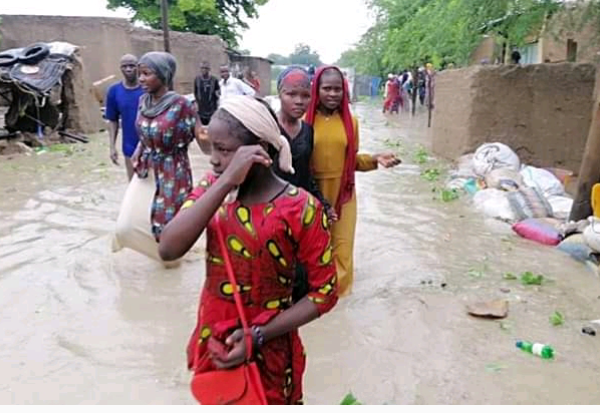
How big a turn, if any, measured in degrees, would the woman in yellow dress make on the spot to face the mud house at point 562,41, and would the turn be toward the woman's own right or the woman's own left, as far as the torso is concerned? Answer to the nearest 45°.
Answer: approximately 135° to the woman's own left

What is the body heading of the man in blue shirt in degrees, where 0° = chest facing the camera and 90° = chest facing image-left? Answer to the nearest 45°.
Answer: approximately 0°

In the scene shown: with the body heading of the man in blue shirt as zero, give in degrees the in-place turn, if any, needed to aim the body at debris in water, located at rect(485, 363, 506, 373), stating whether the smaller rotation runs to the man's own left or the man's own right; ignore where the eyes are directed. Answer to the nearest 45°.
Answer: approximately 45° to the man's own left

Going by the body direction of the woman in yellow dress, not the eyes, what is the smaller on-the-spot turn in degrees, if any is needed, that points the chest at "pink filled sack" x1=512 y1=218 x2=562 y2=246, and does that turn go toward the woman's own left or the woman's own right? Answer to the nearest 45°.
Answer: approximately 135° to the woman's own left

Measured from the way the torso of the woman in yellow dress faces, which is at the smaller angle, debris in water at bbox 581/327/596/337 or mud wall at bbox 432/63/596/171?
the debris in water

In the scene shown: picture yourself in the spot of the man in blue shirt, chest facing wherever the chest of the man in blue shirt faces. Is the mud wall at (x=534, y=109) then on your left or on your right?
on your left

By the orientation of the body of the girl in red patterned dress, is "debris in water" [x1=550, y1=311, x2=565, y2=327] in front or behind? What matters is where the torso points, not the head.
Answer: behind

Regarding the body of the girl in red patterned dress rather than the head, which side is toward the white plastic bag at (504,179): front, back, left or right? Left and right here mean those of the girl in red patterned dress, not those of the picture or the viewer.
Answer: back

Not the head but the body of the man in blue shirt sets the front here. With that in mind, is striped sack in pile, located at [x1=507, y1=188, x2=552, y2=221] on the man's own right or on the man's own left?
on the man's own left

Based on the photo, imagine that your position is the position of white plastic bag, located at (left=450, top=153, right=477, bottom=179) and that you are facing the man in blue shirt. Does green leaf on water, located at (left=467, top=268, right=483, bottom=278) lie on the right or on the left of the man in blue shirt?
left

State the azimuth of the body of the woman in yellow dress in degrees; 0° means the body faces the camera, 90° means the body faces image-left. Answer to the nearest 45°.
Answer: approximately 0°

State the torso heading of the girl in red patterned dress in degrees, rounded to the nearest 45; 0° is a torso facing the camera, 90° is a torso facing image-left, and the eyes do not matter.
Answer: approximately 45°

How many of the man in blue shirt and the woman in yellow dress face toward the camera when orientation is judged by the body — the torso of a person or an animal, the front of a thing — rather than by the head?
2

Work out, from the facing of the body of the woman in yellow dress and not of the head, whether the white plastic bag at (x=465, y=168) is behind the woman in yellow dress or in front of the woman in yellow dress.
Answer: behind

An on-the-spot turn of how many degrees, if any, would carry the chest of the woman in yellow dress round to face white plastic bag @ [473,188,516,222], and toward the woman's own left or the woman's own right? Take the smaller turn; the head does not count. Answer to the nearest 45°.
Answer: approximately 135° to the woman's own left
